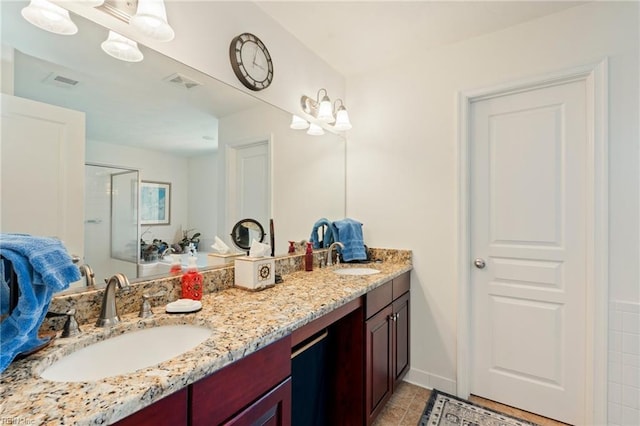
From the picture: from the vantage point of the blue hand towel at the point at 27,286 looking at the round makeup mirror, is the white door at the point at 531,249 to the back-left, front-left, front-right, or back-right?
front-right

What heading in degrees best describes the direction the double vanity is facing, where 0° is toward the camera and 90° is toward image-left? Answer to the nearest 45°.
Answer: approximately 315°

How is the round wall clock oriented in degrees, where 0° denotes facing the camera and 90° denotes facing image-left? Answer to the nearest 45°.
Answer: approximately 315°

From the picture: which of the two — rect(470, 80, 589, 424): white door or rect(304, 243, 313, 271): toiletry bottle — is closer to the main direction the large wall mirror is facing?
the white door

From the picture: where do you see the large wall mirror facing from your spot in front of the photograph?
facing the viewer and to the right of the viewer

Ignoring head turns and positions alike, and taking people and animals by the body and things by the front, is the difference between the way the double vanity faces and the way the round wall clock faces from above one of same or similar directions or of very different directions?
same or similar directions

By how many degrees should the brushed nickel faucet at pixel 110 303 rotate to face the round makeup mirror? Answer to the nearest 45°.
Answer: approximately 90° to its left

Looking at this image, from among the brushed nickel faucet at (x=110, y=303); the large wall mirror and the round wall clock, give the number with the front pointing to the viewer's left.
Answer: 0

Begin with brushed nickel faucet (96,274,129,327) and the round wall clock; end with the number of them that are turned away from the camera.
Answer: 0
